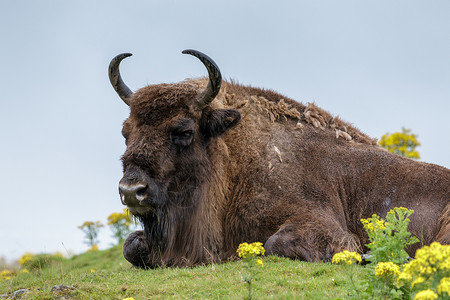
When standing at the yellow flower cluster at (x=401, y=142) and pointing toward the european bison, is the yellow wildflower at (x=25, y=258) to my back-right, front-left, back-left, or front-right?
front-right

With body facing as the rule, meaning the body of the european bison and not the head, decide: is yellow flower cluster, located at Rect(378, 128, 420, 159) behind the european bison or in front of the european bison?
behind

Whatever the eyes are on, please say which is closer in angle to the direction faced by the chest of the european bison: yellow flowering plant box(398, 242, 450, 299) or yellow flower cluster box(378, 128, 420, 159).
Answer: the yellow flowering plant

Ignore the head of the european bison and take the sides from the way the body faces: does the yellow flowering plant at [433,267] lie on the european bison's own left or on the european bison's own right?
on the european bison's own left

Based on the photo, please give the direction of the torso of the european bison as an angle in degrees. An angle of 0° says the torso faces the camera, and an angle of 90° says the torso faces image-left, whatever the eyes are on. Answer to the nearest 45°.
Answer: approximately 45°

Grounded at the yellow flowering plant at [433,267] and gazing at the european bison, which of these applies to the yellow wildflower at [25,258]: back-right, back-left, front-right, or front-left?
front-left
